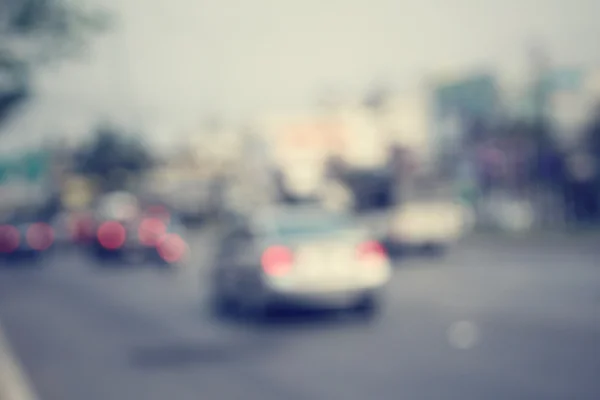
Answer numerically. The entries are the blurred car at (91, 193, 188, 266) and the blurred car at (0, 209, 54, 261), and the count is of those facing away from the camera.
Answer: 2

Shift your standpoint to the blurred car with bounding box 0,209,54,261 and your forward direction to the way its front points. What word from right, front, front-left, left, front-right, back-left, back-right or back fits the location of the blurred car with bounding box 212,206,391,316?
back

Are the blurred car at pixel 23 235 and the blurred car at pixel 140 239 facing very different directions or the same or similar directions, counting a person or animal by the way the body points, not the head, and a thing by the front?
same or similar directions

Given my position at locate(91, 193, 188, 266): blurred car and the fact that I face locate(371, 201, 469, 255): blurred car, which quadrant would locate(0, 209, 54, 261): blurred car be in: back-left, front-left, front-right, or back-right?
back-left

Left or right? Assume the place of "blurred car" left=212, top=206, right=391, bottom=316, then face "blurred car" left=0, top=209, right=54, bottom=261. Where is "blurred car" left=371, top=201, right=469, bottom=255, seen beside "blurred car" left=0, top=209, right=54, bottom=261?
right

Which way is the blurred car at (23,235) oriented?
away from the camera

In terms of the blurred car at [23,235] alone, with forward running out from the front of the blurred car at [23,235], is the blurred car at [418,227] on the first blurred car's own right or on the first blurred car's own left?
on the first blurred car's own right

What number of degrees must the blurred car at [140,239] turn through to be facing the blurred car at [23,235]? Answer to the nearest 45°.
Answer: approximately 45° to its left

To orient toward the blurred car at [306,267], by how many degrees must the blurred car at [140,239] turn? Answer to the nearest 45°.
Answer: approximately 180°

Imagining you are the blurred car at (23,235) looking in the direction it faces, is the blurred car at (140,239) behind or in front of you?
behind

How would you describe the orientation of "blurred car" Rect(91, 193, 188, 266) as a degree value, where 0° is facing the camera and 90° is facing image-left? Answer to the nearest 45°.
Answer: approximately 180°

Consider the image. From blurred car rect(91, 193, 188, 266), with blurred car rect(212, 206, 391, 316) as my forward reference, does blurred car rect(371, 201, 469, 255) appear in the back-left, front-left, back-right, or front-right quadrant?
front-left

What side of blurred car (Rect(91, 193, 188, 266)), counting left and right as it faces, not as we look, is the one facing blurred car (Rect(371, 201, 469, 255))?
right

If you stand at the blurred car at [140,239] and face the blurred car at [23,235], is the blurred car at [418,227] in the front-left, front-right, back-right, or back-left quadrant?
back-right

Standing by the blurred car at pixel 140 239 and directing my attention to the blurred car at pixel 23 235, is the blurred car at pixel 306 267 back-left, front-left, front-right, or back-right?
back-left
